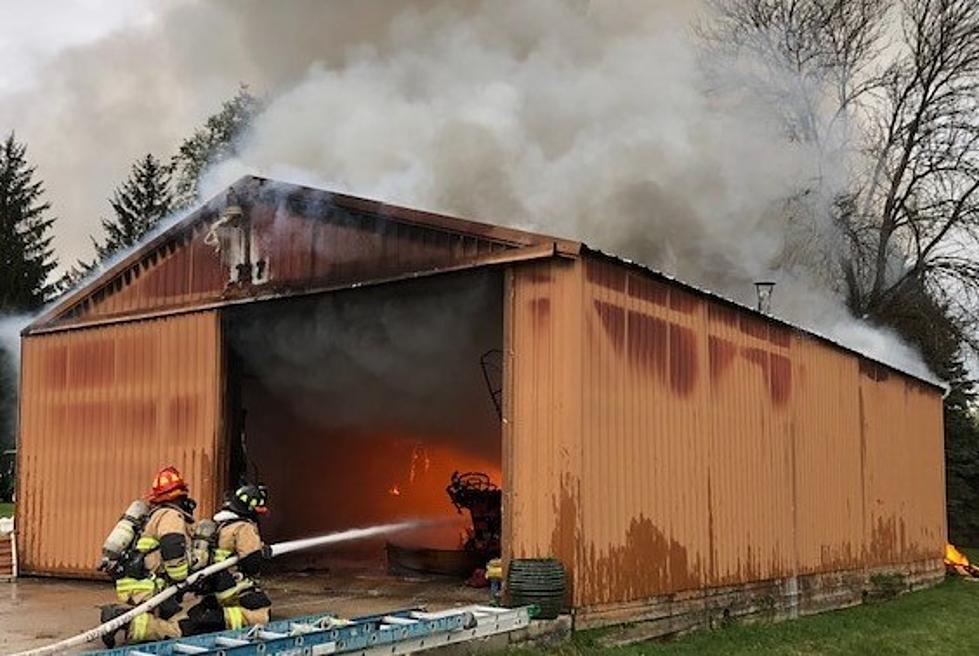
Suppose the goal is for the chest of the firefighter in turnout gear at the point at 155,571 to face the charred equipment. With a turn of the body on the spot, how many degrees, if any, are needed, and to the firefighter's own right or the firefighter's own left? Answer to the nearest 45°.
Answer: approximately 45° to the firefighter's own left

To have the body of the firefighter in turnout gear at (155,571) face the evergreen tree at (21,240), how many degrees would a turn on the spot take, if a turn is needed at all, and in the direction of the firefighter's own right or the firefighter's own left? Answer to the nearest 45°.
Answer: approximately 90° to the firefighter's own left

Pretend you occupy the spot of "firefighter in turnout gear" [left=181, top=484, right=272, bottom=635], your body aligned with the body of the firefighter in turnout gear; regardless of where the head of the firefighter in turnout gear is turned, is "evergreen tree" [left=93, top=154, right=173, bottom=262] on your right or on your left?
on your left

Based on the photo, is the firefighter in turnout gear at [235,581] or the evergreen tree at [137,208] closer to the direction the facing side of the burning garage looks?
the firefighter in turnout gear

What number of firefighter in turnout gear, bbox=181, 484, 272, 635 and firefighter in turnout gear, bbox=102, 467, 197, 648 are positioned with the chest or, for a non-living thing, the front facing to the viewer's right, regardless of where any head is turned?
2

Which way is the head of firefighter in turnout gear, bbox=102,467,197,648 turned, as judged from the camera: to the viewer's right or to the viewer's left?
to the viewer's right

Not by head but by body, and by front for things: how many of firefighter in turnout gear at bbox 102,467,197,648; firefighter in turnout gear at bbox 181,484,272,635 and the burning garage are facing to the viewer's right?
2

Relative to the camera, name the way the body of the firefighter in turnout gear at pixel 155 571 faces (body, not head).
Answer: to the viewer's right

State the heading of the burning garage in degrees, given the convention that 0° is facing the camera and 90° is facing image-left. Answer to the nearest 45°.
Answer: approximately 45°

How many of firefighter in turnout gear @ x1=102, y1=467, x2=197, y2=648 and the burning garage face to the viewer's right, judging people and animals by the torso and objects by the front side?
1

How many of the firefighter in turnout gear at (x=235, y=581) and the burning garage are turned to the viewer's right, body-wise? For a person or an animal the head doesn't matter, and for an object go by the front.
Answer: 1

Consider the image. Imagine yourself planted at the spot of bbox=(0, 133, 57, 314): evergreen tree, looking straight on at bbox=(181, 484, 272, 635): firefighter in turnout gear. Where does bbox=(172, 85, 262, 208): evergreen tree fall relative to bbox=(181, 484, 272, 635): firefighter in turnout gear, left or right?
left

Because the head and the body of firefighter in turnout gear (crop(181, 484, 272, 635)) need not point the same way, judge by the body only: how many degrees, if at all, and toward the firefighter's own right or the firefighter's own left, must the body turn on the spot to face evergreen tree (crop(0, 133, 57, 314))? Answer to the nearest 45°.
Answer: approximately 90° to the firefighter's own left

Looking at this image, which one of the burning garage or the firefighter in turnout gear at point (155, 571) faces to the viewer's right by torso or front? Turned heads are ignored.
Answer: the firefighter in turnout gear

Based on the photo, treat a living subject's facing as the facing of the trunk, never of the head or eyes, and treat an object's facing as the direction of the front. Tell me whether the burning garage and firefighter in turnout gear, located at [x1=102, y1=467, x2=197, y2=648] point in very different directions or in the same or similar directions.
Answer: very different directions

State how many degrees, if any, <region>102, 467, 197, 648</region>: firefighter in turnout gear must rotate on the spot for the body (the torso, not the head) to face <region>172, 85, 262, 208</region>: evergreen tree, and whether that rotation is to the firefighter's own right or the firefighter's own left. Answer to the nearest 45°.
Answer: approximately 90° to the firefighter's own left

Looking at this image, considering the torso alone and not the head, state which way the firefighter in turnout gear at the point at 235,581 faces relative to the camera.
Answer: to the viewer's right

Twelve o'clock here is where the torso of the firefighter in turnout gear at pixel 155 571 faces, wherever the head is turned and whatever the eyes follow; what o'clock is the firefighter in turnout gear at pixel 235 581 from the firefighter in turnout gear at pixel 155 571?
the firefighter in turnout gear at pixel 235 581 is roughly at 12 o'clock from the firefighter in turnout gear at pixel 155 571.
